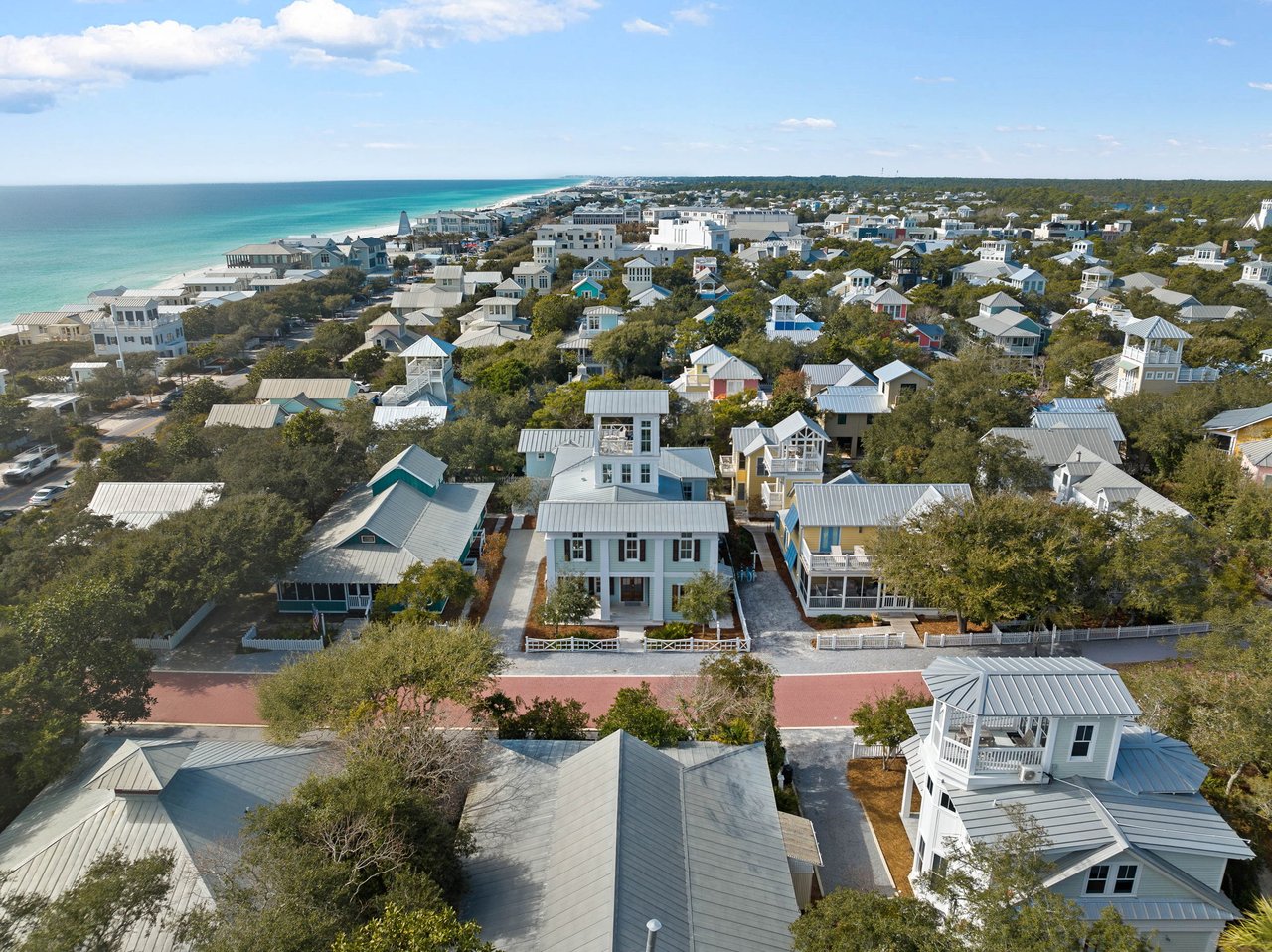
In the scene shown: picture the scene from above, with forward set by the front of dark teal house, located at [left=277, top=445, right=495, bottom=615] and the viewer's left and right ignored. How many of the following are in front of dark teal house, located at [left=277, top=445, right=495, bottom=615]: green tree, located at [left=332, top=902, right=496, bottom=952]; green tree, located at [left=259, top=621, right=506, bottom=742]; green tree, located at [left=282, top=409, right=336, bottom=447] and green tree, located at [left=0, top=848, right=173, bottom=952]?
3

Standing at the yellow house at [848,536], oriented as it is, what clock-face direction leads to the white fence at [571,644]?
The white fence is roughly at 2 o'clock from the yellow house.

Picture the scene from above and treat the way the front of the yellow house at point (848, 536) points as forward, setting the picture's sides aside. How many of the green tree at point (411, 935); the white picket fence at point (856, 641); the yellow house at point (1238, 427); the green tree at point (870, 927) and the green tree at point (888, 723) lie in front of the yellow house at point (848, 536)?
4

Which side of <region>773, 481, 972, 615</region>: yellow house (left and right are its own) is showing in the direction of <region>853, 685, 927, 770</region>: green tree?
front

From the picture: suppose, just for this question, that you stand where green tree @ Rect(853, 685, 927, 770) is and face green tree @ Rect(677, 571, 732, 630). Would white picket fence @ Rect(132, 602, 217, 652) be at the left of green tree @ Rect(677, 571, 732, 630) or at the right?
left

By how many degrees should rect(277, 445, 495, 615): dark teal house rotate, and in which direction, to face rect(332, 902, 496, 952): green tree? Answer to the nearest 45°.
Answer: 0° — it already faces it

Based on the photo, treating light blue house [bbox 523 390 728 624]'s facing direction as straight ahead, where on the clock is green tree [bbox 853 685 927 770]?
The green tree is roughly at 11 o'clock from the light blue house.

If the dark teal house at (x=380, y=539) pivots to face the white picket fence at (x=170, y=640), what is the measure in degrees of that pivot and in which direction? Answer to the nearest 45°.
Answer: approximately 90° to its right

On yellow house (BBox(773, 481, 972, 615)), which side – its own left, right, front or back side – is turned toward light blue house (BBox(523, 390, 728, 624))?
right
